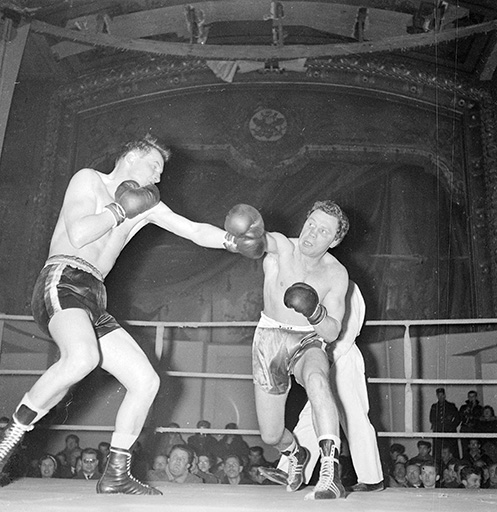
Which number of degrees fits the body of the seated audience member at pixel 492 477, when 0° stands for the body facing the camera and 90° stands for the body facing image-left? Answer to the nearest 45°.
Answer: approximately 0°

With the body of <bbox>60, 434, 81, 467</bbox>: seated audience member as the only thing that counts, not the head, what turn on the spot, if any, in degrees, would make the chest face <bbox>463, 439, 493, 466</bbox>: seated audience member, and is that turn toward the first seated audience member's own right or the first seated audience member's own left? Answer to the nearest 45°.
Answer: approximately 90° to the first seated audience member's own left

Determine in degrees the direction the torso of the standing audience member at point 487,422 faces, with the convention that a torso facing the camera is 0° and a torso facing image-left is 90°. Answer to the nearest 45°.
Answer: approximately 0°

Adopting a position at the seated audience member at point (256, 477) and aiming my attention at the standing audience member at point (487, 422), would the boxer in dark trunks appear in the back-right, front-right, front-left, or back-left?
back-right

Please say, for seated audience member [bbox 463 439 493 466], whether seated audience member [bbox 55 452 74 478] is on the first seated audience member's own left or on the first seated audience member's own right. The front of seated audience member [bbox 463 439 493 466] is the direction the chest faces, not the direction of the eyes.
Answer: on the first seated audience member's own right

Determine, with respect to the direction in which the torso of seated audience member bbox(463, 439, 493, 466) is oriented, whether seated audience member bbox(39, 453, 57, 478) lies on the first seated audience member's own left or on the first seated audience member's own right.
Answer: on the first seated audience member's own right
